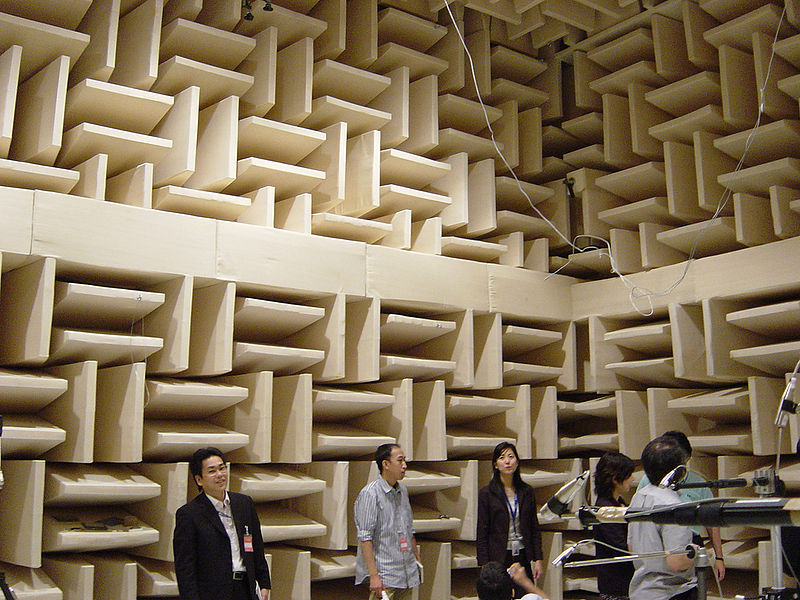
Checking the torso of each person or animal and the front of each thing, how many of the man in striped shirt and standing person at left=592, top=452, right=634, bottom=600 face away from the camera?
0

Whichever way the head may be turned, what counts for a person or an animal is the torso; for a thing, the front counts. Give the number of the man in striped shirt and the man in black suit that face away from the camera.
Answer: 0

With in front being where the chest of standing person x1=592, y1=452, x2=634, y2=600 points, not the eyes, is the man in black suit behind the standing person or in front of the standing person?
behind

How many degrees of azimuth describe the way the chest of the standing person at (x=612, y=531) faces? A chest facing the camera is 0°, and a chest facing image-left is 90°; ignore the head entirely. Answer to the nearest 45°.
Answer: approximately 270°

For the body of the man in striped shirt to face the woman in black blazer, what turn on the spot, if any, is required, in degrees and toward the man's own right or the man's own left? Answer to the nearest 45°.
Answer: approximately 45° to the man's own left

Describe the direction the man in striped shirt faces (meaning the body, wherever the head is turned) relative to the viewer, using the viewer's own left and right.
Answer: facing the viewer and to the right of the viewer

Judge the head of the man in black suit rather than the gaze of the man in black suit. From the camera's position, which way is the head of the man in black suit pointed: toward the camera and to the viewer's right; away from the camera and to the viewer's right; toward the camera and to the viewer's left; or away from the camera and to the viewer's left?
toward the camera and to the viewer's right

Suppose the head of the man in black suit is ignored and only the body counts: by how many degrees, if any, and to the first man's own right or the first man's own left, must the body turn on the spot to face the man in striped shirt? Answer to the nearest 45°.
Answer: approximately 90° to the first man's own left

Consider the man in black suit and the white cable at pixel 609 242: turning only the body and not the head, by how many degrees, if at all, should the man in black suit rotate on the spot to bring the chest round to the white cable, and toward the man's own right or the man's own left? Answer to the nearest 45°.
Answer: approximately 90° to the man's own left

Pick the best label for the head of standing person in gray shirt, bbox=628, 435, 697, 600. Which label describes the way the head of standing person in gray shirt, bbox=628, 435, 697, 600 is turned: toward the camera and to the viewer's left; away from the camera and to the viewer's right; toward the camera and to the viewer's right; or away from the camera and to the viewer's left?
away from the camera and to the viewer's right

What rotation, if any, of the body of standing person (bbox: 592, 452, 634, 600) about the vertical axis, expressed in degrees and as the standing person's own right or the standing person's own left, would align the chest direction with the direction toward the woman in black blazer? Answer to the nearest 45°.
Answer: approximately 135° to the standing person's own left
